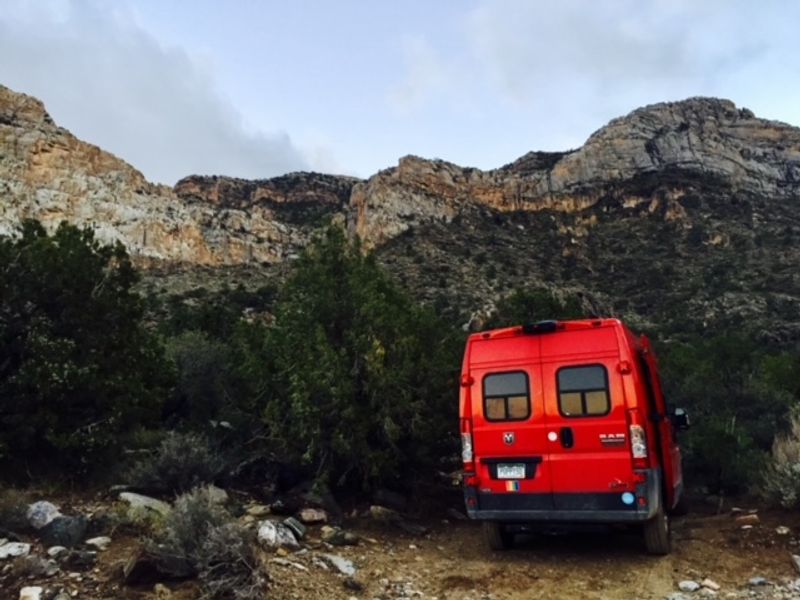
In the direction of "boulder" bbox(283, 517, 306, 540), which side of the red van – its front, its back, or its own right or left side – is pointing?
left

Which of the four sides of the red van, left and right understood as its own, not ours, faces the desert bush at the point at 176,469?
left

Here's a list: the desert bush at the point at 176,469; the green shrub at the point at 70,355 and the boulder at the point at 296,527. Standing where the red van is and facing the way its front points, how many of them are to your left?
3

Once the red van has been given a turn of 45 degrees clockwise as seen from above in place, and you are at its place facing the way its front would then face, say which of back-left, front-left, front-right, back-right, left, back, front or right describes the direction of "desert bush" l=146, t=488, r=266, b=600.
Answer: back

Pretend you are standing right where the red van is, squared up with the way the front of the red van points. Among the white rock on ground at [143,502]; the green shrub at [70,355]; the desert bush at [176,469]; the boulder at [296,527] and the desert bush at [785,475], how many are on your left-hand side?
4

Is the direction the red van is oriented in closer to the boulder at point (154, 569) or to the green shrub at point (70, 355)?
the green shrub

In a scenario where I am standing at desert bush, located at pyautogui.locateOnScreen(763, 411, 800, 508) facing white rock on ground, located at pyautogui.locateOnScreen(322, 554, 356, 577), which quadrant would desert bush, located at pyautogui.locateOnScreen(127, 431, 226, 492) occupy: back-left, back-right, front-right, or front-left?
front-right

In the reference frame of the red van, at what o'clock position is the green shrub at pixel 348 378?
The green shrub is roughly at 10 o'clock from the red van.

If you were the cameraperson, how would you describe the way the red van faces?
facing away from the viewer

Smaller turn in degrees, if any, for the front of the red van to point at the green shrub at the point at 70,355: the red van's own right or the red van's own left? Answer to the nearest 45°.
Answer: approximately 90° to the red van's own left

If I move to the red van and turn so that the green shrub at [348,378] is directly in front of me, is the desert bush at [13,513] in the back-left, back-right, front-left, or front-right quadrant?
front-left

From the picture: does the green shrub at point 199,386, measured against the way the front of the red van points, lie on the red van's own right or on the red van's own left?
on the red van's own left

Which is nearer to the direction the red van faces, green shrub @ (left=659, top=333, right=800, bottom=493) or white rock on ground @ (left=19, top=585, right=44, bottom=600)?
the green shrub

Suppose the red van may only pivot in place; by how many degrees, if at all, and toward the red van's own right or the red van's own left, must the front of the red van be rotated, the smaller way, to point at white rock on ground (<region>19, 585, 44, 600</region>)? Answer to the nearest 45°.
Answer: approximately 135° to the red van's own left

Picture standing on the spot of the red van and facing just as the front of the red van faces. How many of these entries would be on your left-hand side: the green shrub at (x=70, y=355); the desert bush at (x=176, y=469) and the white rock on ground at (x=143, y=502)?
3
